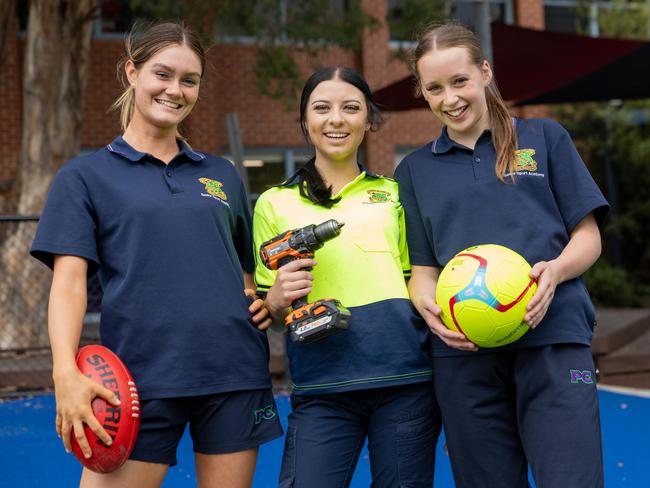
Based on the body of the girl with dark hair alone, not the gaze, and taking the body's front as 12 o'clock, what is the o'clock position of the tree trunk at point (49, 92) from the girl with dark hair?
The tree trunk is roughly at 5 o'clock from the girl with dark hair.

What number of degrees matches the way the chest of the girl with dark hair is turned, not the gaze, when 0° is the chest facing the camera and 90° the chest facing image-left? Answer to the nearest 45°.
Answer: approximately 0°

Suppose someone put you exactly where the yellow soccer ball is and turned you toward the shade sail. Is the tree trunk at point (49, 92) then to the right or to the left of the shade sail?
left

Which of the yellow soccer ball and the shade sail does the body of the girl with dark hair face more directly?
the yellow soccer ball

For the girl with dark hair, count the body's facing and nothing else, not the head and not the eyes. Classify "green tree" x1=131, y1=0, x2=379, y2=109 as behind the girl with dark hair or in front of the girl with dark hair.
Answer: behind

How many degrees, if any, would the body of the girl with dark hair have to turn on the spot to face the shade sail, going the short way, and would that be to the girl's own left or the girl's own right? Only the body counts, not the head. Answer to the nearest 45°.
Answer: approximately 180°

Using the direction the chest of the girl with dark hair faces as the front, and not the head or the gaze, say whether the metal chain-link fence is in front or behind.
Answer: behind

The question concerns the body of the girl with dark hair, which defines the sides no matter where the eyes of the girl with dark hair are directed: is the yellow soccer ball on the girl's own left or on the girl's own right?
on the girl's own left
